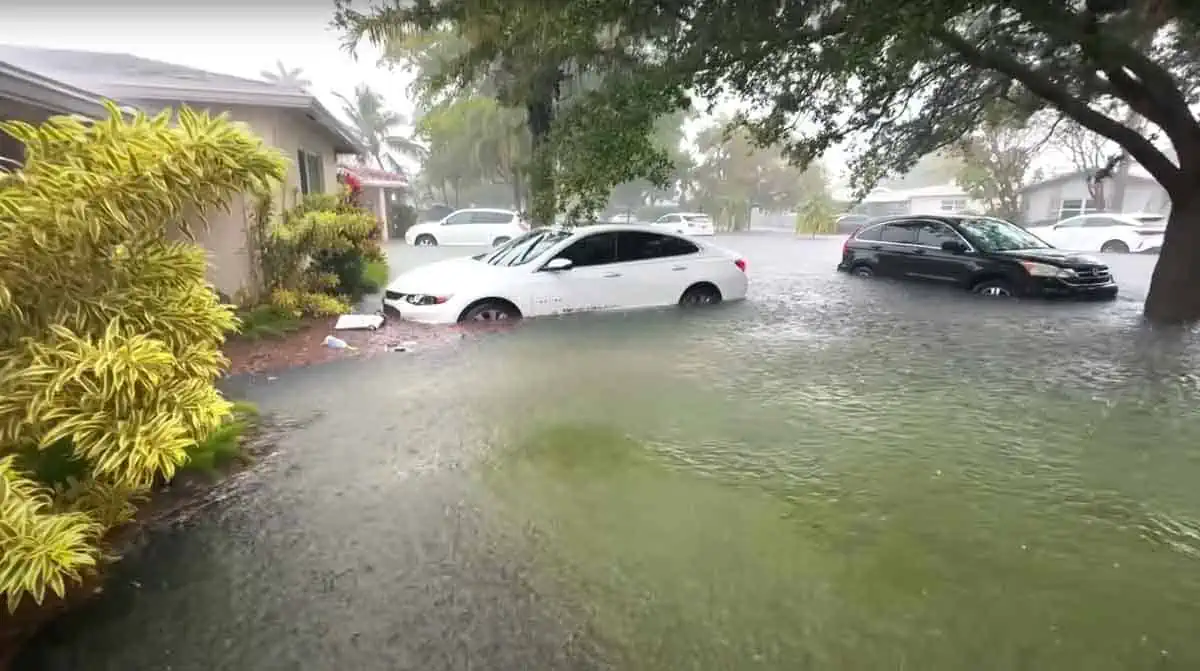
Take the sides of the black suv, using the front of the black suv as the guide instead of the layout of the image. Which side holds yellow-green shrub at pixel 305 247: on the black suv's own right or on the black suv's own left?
on the black suv's own right

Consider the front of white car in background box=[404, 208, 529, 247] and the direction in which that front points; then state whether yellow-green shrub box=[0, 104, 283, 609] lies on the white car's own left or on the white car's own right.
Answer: on the white car's own left

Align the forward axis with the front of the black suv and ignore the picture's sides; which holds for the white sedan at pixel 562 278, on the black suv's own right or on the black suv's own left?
on the black suv's own right

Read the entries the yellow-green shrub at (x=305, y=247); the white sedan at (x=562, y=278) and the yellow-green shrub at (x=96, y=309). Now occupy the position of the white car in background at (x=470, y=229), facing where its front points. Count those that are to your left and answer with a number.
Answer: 3

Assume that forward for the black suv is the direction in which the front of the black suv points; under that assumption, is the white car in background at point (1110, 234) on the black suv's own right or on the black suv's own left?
on the black suv's own left

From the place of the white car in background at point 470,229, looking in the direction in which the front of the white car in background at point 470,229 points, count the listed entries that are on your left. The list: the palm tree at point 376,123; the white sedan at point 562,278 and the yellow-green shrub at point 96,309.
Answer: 2

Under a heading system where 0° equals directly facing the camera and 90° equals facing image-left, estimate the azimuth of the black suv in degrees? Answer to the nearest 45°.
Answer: approximately 315°

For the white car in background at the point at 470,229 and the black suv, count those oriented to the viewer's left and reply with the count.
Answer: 1

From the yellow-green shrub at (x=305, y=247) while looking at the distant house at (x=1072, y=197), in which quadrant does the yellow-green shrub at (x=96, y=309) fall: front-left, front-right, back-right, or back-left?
back-right

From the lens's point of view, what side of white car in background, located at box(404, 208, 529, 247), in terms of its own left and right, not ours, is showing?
left

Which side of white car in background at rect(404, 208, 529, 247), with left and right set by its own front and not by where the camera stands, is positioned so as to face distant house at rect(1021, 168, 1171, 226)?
back

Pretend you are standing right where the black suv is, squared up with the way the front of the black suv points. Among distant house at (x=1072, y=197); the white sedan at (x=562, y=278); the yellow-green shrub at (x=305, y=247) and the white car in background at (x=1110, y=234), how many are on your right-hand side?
2

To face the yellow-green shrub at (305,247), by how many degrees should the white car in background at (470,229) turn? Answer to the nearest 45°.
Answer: approximately 90° to its left

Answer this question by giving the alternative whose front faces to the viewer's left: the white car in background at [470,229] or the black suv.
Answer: the white car in background

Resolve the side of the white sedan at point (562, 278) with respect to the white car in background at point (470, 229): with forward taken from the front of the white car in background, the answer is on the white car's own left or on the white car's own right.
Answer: on the white car's own left
